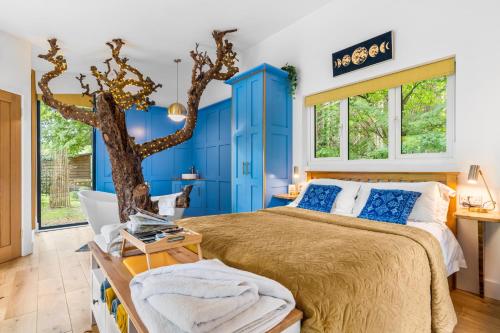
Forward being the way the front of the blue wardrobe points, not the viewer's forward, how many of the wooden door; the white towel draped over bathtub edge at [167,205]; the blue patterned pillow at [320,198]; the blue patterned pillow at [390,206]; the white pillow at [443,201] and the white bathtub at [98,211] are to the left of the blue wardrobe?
3

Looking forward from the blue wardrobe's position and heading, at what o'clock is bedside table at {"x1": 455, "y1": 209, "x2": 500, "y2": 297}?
The bedside table is roughly at 9 o'clock from the blue wardrobe.

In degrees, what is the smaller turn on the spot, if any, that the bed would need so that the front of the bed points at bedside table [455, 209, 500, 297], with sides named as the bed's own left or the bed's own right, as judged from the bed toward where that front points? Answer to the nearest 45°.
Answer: approximately 180°

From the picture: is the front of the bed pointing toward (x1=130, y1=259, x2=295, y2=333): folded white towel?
yes

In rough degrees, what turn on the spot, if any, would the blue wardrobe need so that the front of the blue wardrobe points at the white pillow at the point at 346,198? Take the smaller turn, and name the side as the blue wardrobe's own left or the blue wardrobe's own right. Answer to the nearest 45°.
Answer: approximately 90° to the blue wardrobe's own left

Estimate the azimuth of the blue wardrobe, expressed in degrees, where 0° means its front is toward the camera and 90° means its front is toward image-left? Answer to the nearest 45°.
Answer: approximately 45°

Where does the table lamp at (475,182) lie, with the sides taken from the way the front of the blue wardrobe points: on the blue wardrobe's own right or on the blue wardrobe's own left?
on the blue wardrobe's own left

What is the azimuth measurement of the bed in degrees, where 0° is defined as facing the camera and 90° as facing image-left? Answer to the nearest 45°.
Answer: approximately 45°

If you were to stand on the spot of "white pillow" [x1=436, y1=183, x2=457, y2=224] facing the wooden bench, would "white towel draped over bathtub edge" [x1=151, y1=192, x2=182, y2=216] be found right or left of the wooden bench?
right

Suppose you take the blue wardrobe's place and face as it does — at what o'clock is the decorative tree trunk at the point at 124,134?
The decorative tree trunk is roughly at 1 o'clock from the blue wardrobe.

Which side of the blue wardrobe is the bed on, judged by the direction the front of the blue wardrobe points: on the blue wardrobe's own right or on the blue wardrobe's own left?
on the blue wardrobe's own left
